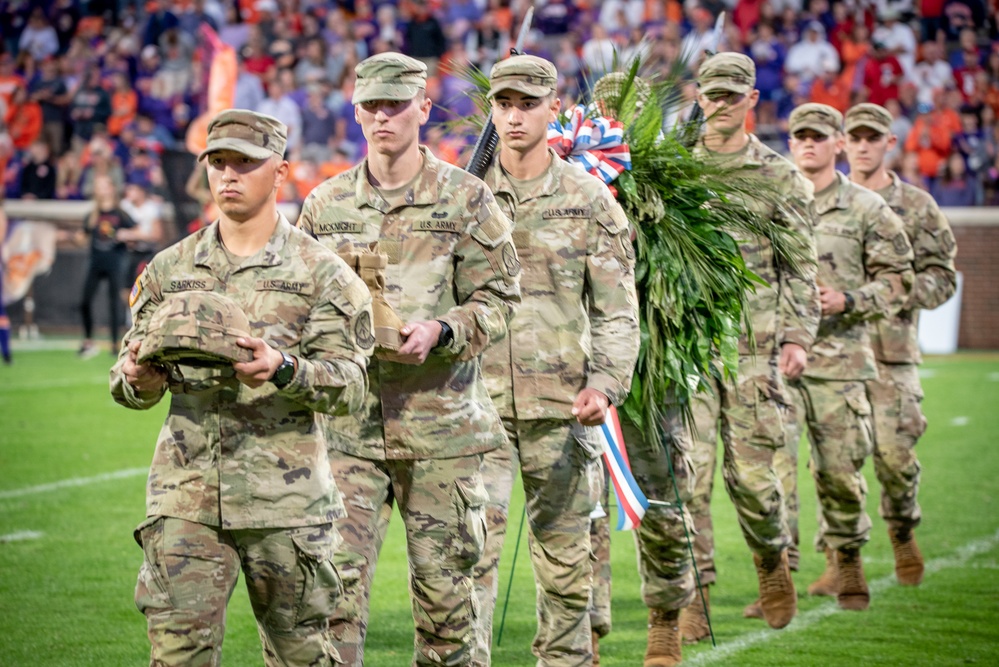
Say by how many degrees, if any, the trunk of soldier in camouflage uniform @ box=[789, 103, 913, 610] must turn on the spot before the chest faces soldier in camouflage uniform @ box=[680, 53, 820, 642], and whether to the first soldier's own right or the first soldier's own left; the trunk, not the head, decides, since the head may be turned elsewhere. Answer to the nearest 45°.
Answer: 0° — they already face them

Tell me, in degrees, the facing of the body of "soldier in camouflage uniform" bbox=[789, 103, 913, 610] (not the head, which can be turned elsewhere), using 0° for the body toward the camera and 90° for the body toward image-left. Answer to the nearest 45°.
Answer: approximately 45°

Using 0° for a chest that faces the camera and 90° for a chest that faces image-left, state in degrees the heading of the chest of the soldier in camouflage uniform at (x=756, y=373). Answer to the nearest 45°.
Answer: approximately 45°
